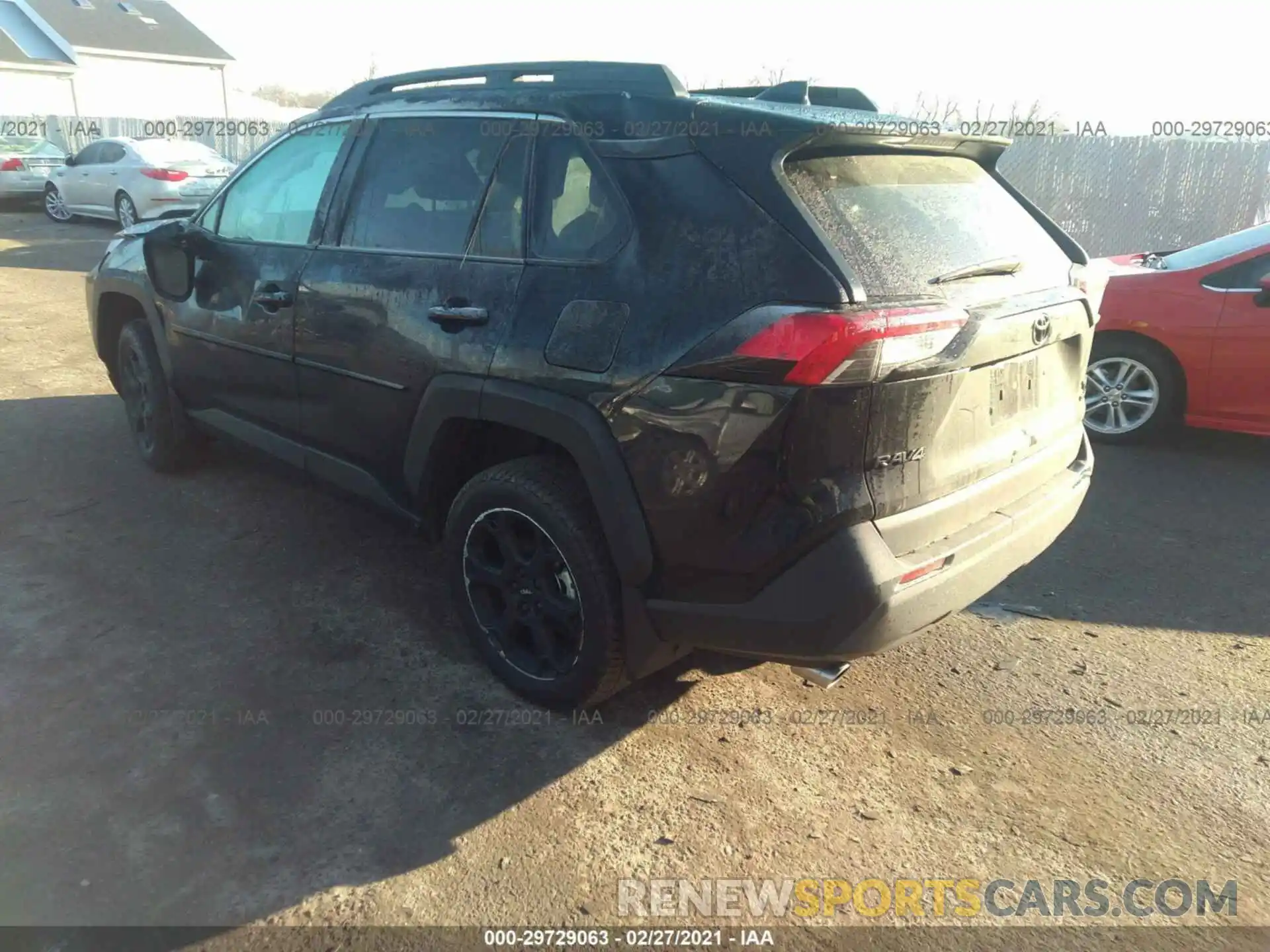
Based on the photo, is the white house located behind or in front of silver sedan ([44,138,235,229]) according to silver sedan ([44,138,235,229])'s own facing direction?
in front

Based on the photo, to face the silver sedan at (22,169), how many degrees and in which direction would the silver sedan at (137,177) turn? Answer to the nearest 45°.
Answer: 0° — it already faces it

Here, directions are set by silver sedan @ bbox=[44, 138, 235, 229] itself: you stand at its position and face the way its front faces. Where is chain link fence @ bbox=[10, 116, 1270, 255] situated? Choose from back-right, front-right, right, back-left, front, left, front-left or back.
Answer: back

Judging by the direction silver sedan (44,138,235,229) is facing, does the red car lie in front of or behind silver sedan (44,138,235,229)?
behind

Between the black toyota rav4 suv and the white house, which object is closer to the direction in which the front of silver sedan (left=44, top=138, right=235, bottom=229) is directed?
the white house

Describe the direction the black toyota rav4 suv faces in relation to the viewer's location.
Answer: facing away from the viewer and to the left of the viewer

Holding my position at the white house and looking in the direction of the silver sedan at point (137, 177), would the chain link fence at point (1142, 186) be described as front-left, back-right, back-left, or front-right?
front-left

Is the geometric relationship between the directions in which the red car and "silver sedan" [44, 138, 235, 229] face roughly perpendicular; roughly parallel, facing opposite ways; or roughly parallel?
roughly parallel

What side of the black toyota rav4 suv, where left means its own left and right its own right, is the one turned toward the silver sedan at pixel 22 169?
front

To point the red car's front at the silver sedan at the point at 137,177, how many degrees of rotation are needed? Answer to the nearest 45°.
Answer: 0° — it already faces it

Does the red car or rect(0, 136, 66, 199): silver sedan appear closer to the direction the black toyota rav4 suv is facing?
the silver sedan

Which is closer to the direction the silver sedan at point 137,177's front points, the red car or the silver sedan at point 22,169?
the silver sedan at point 22,169

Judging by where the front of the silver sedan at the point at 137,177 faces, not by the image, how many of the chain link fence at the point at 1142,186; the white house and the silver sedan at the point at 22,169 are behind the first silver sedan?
1

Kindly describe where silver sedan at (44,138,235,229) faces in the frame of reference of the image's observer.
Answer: facing away from the viewer and to the left of the viewer

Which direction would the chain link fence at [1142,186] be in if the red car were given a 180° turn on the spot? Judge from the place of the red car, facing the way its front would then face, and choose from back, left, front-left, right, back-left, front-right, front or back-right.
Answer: left

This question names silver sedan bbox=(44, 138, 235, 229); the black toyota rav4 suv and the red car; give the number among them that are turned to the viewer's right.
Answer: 0

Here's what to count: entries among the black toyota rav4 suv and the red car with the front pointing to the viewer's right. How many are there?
0

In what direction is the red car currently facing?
to the viewer's left
